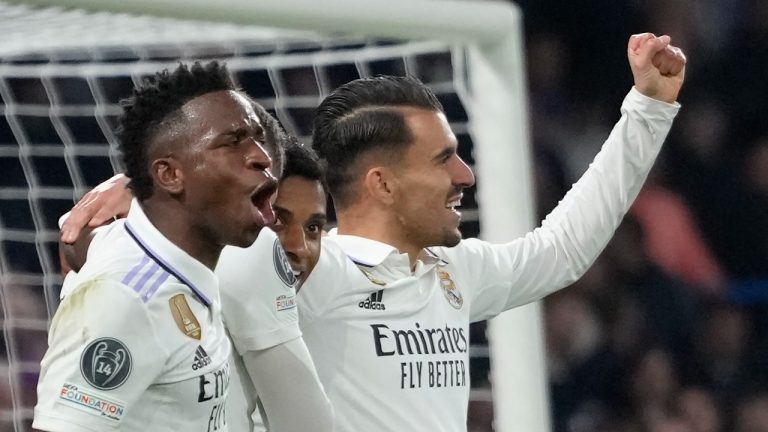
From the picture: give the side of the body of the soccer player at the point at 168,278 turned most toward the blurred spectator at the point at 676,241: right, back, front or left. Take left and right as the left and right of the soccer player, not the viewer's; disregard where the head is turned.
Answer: left

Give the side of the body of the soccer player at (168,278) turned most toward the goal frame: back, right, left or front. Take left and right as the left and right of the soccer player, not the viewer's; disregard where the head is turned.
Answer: left

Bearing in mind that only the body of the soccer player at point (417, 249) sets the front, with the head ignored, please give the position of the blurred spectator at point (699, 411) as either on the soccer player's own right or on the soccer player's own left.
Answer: on the soccer player's own left

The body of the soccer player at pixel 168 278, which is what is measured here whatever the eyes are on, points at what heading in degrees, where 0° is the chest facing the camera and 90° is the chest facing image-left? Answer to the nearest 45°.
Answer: approximately 315°

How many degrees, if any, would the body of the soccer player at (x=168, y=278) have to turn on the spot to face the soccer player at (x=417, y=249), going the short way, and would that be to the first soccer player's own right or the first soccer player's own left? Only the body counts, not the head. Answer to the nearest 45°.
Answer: approximately 90° to the first soccer player's own left

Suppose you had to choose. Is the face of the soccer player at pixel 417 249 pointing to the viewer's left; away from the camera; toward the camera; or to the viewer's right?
to the viewer's right

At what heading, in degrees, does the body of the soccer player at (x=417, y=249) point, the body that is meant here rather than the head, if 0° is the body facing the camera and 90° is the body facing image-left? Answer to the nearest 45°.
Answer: approximately 315°
